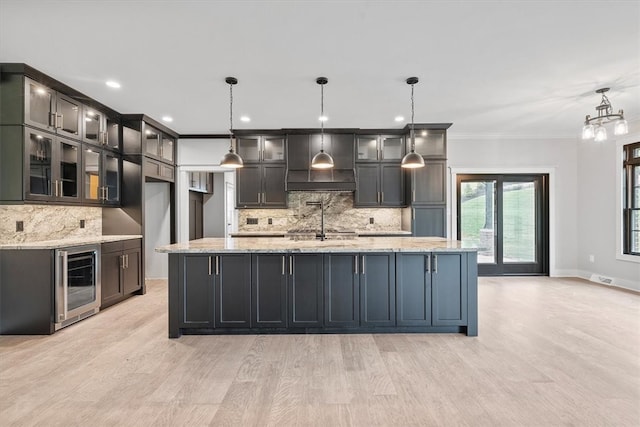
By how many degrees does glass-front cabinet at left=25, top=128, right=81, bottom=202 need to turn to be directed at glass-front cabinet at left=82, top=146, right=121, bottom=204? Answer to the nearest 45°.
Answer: approximately 90° to its left

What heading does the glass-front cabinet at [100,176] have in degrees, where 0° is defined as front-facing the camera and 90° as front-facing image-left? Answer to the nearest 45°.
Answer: approximately 315°

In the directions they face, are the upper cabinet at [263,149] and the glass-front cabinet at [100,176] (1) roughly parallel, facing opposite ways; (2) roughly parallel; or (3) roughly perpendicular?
roughly perpendicular

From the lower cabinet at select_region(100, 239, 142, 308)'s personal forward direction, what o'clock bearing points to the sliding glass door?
The sliding glass door is roughly at 11 o'clock from the lower cabinet.

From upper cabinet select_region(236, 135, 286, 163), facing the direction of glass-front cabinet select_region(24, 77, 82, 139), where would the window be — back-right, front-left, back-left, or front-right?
back-left

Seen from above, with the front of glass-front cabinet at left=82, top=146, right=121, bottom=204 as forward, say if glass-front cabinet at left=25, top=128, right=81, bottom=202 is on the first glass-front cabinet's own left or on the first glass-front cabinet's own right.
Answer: on the first glass-front cabinet's own right

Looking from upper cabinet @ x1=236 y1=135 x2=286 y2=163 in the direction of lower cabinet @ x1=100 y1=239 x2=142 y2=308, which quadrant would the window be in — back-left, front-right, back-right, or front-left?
back-left

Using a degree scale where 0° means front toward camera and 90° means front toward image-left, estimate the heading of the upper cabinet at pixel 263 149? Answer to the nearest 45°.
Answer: approximately 0°
